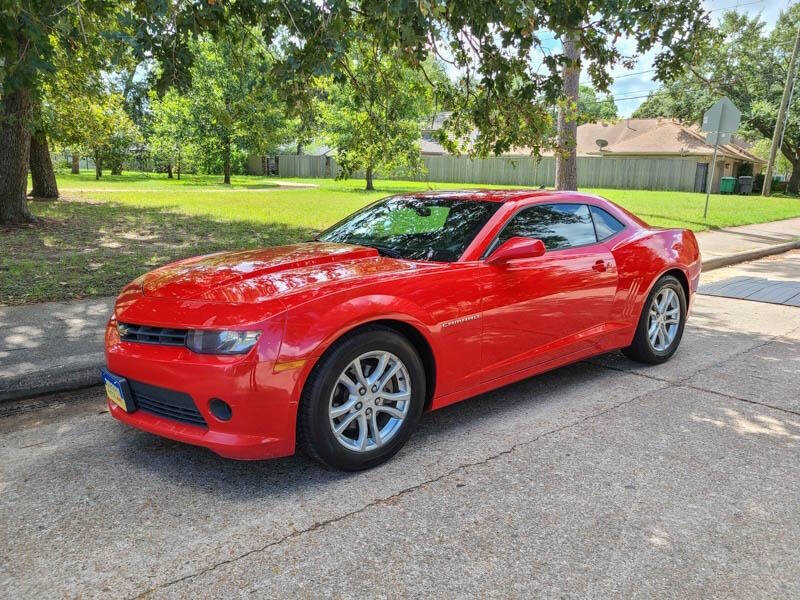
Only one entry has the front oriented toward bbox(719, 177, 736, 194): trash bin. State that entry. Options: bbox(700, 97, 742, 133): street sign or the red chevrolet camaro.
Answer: the street sign

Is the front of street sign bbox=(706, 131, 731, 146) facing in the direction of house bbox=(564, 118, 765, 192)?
yes

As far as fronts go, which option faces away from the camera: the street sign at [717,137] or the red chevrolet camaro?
the street sign

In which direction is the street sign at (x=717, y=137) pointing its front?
away from the camera

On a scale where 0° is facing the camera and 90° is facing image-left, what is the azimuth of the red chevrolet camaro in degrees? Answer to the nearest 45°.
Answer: approximately 45°

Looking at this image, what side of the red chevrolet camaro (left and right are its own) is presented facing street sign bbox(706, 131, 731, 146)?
back

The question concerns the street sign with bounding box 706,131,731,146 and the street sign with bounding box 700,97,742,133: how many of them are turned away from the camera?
2

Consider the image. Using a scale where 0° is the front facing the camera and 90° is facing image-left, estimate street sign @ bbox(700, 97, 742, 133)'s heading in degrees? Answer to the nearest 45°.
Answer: approximately 180°

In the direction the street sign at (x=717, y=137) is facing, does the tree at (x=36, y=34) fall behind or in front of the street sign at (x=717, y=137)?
behind

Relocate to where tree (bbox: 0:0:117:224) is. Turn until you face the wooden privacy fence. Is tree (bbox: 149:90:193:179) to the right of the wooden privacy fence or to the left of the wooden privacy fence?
left

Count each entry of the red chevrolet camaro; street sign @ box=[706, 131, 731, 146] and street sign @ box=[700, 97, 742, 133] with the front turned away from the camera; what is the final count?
2

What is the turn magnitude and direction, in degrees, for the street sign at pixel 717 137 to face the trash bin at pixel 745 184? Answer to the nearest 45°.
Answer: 0° — it already faces it
